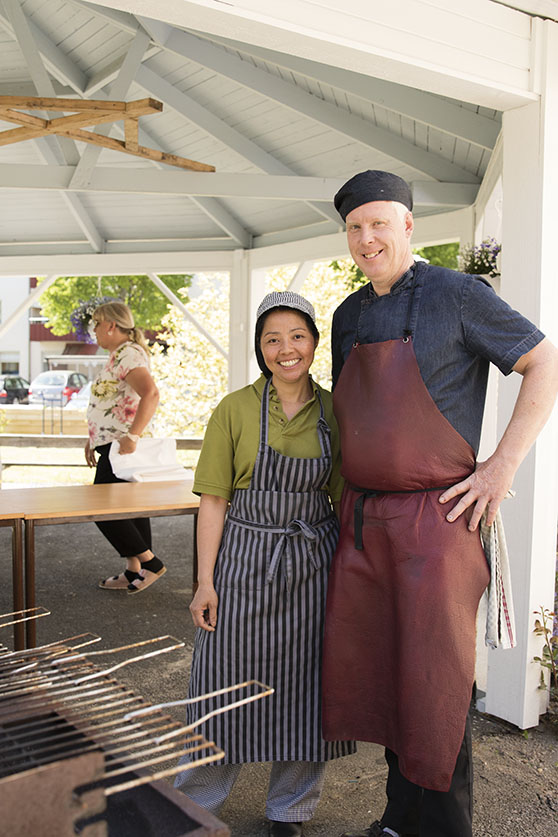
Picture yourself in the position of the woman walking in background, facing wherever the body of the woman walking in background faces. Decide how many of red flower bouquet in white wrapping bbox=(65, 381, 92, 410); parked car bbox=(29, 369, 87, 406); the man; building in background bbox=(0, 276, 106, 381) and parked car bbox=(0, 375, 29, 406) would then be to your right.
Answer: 4

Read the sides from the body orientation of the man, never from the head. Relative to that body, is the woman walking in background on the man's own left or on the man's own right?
on the man's own right

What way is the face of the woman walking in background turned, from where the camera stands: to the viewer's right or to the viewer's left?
to the viewer's left

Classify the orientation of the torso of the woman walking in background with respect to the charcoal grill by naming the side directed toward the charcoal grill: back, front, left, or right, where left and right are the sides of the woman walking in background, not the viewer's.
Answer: left

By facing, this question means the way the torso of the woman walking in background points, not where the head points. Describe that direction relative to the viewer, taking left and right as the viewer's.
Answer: facing to the left of the viewer

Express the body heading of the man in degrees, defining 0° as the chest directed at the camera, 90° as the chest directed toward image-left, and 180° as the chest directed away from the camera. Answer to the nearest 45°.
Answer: approximately 45°
